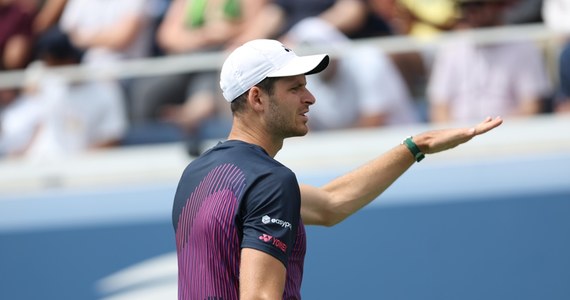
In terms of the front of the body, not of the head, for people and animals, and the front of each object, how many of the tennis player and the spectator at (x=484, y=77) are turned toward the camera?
1

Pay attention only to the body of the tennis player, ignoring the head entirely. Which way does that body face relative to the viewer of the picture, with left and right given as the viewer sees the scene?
facing away from the viewer and to the right of the viewer

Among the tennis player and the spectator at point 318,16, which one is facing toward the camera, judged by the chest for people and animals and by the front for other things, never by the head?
the spectator

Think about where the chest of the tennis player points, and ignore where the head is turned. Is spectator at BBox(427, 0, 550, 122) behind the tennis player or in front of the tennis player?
in front

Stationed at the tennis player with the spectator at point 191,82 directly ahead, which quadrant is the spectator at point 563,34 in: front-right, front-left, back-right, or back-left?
front-right

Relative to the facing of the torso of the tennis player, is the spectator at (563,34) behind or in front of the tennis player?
in front

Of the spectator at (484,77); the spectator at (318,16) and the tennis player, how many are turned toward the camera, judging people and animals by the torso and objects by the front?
2

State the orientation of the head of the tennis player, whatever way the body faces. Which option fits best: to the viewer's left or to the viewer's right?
to the viewer's right

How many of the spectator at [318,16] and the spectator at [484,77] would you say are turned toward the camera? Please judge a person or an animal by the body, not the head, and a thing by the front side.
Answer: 2

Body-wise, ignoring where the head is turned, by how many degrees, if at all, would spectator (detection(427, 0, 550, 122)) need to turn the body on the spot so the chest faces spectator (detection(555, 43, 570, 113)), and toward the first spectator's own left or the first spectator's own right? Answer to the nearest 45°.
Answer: approximately 90° to the first spectator's own left

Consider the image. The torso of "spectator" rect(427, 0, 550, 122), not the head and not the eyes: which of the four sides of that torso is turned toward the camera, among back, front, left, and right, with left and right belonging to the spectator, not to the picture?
front

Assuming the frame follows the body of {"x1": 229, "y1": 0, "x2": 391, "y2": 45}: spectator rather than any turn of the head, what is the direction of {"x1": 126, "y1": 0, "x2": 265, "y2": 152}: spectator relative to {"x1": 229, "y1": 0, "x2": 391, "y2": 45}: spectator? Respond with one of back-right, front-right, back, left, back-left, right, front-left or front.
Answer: right
